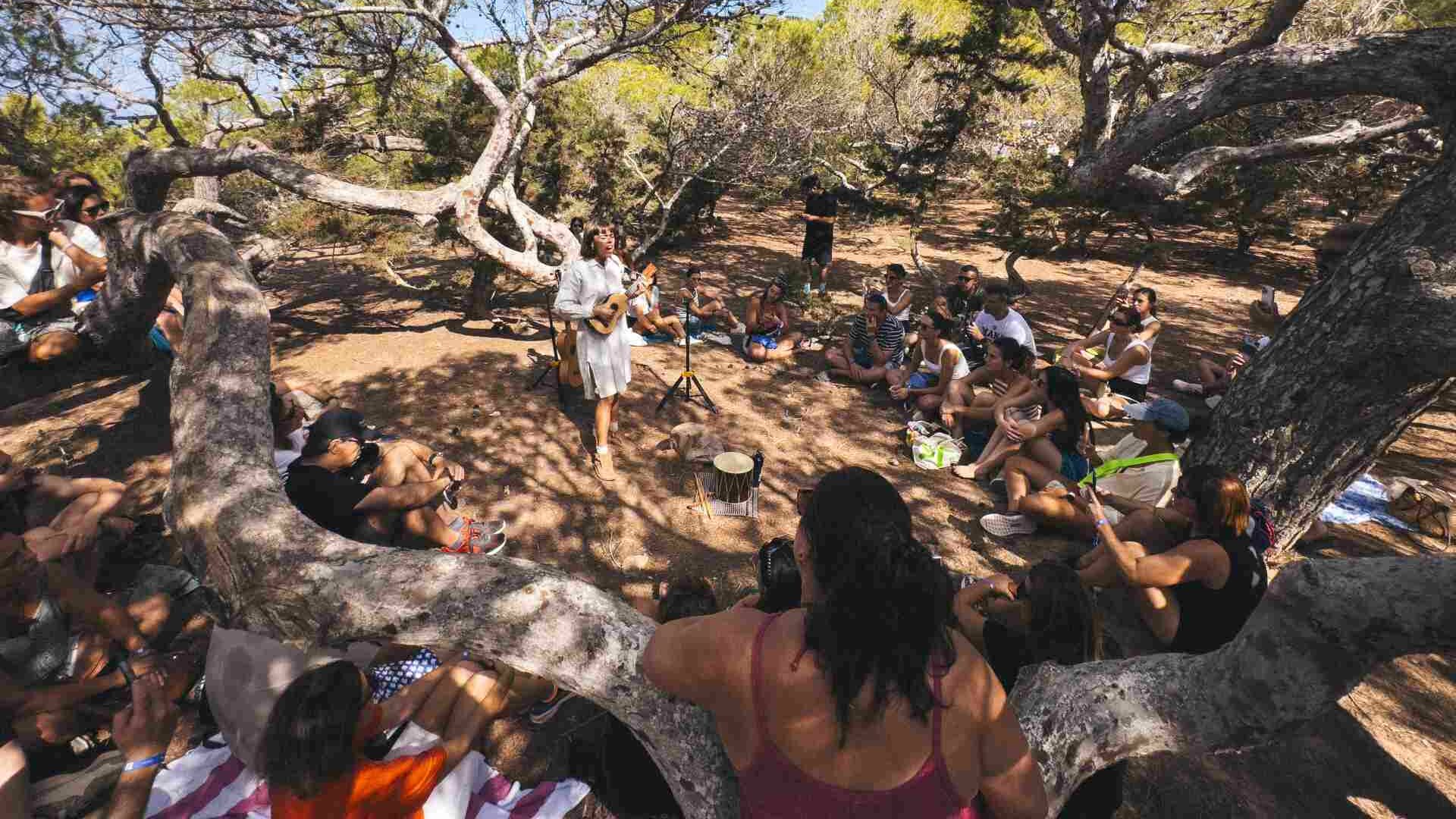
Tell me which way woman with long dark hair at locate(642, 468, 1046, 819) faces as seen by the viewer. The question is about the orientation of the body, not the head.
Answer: away from the camera

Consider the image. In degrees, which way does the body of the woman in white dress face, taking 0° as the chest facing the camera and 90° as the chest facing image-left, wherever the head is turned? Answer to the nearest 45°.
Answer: approximately 315°

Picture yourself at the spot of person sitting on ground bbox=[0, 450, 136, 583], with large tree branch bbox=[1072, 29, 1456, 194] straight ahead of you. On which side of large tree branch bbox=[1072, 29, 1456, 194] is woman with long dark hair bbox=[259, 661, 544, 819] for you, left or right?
right

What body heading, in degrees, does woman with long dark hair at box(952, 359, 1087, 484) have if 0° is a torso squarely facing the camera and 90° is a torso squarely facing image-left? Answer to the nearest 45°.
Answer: approximately 90°

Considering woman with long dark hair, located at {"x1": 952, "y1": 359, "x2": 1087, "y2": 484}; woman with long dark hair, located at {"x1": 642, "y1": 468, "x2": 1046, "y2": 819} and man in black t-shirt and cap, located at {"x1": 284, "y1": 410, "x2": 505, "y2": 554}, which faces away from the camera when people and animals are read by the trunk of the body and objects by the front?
woman with long dark hair, located at {"x1": 642, "y1": 468, "x2": 1046, "y2": 819}

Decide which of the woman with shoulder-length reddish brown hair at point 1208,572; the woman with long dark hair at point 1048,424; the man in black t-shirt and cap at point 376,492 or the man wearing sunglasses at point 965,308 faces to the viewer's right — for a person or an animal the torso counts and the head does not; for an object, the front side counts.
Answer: the man in black t-shirt and cap

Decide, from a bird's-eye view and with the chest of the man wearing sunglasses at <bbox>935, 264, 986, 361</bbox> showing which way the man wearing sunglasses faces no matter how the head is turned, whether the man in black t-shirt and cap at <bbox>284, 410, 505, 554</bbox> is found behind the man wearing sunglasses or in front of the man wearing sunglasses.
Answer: in front

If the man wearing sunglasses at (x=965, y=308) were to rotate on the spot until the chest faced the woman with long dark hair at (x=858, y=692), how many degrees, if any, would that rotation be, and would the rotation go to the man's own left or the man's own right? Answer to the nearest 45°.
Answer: approximately 45° to the man's own left

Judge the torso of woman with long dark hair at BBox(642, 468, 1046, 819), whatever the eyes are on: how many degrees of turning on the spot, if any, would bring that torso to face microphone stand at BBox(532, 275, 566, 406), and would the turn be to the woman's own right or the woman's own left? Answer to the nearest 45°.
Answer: approximately 45° to the woman's own left

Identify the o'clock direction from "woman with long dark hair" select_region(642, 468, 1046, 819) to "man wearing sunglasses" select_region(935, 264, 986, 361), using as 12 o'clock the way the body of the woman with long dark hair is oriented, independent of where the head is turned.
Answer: The man wearing sunglasses is roughly at 12 o'clock from the woman with long dark hair.

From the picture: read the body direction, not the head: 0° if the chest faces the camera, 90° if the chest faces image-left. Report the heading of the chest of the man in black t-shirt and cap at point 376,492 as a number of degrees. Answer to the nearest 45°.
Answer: approximately 270°

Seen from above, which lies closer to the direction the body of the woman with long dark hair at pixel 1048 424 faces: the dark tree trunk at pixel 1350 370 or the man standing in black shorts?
the man standing in black shorts
